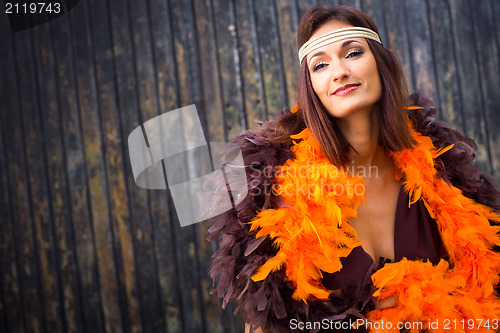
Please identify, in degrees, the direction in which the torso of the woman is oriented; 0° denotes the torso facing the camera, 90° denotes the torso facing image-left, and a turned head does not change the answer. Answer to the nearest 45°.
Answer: approximately 0°
